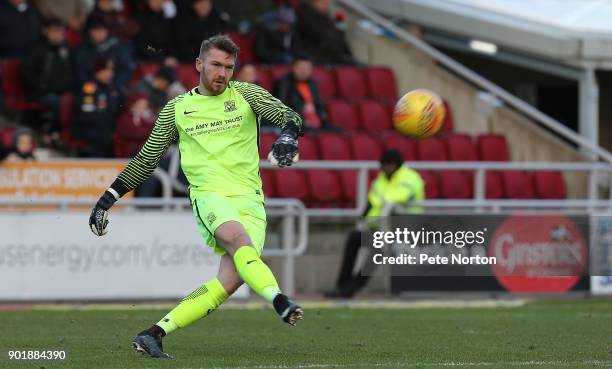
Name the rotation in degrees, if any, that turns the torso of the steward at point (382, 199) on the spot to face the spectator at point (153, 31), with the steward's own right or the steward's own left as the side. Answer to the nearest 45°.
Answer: approximately 90° to the steward's own right

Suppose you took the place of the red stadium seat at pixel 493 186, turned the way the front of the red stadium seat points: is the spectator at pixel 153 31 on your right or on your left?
on your right

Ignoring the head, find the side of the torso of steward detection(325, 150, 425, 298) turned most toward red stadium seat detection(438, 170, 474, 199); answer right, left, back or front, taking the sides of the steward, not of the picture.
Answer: back

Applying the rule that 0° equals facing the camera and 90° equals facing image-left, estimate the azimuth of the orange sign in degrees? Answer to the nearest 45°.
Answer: approximately 0°

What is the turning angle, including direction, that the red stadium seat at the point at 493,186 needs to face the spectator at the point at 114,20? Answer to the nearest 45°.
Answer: approximately 90° to its right

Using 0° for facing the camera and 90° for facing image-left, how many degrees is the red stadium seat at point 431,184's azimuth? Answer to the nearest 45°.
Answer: approximately 0°

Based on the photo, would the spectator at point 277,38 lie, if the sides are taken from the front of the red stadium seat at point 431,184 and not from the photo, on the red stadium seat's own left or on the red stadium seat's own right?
on the red stadium seat's own right

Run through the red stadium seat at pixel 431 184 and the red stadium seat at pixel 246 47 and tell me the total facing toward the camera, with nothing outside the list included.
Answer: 2
